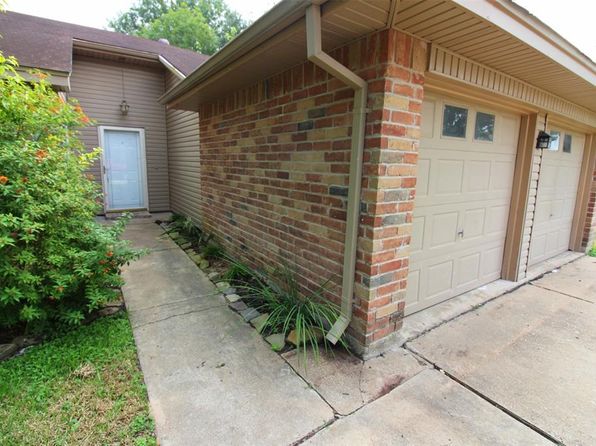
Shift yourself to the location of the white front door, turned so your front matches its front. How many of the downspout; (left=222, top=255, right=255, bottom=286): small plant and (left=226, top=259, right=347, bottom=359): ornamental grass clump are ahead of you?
3

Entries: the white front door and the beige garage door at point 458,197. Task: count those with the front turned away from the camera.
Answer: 0

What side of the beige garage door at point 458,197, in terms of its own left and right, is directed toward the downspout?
right

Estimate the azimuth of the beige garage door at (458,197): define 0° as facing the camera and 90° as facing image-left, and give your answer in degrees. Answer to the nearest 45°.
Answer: approximately 315°

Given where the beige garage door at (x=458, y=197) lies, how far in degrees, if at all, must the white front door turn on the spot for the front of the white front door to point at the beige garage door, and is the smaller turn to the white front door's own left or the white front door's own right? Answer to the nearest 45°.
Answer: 0° — it already faces it

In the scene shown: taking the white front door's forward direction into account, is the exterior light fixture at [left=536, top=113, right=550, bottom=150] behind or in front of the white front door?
in front

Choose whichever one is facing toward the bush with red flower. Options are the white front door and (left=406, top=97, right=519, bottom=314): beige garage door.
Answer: the white front door

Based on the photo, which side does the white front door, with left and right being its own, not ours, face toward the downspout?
front

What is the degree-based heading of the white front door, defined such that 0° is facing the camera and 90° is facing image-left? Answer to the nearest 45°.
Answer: approximately 0°

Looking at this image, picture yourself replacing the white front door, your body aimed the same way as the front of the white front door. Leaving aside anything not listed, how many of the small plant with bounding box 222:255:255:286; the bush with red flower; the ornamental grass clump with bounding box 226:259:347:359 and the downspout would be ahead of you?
4

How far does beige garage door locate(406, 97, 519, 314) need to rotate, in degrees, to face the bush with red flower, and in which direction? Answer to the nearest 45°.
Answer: approximately 90° to its right

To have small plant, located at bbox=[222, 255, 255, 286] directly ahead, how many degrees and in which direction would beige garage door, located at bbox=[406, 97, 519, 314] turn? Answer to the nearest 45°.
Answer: approximately 135° to its right

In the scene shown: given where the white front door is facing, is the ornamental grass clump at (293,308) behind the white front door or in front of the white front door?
in front

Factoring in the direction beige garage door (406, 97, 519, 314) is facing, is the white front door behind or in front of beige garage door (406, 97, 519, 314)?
behind
